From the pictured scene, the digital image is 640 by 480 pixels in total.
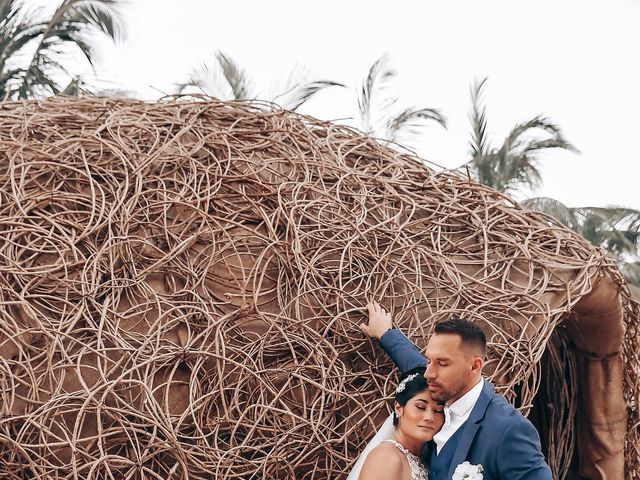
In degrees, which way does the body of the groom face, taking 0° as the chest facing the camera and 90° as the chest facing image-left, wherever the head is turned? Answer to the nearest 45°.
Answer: approximately 45°

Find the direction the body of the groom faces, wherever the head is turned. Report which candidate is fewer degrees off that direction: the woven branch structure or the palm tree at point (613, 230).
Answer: the woven branch structure

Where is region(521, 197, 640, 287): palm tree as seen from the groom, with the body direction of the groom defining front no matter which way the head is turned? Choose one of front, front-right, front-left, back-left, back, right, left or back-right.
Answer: back-right
